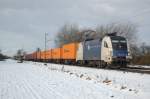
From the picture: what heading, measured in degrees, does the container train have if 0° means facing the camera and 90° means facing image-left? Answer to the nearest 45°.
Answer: approximately 315°
